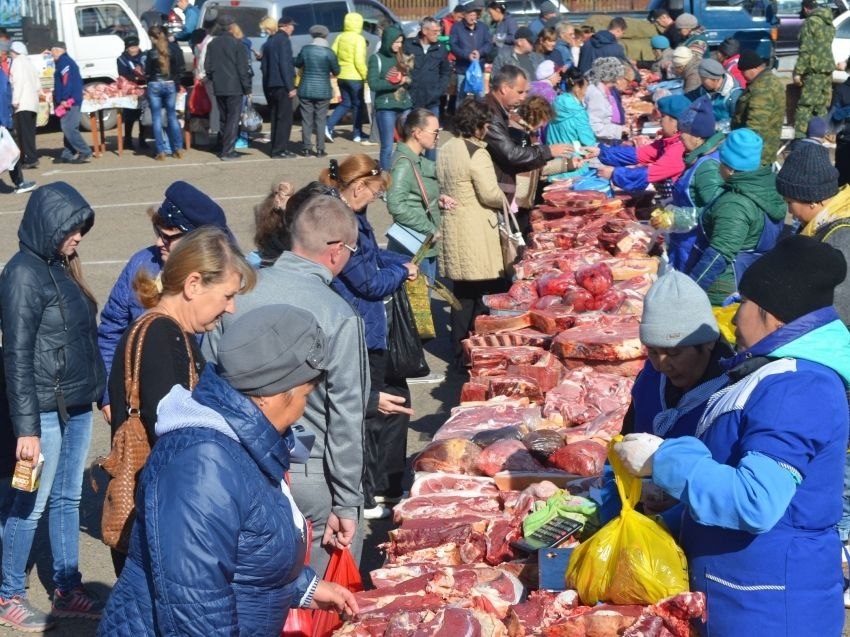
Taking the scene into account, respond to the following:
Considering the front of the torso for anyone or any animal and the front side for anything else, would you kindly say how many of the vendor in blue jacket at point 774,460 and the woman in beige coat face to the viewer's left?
1

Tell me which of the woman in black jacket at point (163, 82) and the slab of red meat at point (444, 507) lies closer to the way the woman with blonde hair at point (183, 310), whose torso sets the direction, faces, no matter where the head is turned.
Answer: the slab of red meat

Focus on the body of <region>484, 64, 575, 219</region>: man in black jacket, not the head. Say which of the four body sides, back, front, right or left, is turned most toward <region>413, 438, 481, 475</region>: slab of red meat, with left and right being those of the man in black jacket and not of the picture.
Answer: right

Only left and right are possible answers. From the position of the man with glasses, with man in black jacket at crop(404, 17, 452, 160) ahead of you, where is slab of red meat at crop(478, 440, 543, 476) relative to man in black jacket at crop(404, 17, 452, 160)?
right

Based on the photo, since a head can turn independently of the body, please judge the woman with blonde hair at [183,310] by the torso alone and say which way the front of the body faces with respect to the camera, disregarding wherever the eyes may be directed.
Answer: to the viewer's right

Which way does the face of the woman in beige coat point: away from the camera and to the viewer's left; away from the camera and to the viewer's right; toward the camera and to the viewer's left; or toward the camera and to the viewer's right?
away from the camera and to the viewer's right

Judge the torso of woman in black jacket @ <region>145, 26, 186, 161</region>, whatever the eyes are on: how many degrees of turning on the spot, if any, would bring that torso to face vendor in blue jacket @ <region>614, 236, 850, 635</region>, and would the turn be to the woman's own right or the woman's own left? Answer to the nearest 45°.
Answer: approximately 180°

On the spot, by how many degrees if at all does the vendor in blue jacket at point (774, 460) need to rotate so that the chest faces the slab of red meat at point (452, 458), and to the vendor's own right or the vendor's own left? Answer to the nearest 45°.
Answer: approximately 45° to the vendor's own right

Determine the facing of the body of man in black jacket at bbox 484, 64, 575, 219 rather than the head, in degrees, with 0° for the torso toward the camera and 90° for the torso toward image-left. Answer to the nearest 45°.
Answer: approximately 270°

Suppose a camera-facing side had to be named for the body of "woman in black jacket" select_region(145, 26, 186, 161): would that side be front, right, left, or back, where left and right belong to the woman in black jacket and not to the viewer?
back

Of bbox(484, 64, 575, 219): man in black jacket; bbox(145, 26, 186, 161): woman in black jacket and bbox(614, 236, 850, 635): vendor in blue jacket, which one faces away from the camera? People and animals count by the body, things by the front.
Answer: the woman in black jacket

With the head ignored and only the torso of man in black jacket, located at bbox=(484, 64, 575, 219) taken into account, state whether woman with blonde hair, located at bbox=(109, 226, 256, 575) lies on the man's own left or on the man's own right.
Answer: on the man's own right

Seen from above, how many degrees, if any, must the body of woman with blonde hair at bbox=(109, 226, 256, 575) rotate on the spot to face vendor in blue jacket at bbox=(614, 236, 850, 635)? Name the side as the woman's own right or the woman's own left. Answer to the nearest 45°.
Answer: approximately 45° to the woman's own right

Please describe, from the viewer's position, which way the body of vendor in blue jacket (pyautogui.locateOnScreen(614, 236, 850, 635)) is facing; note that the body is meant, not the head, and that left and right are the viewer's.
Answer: facing to the left of the viewer

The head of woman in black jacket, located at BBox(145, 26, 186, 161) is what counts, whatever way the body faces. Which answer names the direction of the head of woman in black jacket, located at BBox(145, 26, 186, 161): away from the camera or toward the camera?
away from the camera
